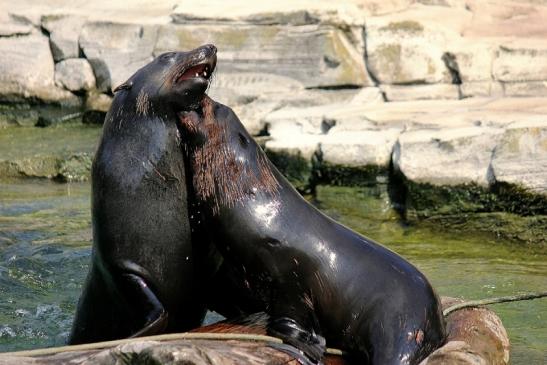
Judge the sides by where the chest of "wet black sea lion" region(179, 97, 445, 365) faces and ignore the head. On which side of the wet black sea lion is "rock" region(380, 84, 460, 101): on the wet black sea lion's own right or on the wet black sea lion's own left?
on the wet black sea lion's own right

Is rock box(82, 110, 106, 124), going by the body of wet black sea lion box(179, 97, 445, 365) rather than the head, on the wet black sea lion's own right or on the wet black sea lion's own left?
on the wet black sea lion's own right

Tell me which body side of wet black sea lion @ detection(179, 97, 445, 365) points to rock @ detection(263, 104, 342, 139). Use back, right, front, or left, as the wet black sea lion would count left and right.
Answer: right

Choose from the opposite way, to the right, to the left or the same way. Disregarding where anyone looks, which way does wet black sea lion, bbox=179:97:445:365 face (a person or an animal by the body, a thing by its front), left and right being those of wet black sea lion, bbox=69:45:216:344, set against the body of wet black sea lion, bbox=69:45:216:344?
the opposite way

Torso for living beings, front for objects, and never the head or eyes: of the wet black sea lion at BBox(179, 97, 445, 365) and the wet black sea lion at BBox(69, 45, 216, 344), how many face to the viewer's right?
1

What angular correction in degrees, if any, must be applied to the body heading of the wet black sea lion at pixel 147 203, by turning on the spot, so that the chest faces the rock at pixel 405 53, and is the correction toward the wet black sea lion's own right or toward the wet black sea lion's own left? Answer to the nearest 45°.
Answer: approximately 45° to the wet black sea lion's own left

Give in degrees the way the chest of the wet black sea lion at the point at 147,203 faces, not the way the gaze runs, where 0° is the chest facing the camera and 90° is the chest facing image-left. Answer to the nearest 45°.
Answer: approximately 270°

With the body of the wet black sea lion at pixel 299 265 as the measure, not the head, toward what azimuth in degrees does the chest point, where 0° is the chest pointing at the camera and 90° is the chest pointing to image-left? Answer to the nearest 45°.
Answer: approximately 90°

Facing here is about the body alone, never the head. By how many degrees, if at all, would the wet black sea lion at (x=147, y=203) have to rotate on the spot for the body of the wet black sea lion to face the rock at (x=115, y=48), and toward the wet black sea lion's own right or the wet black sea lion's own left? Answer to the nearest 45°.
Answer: approximately 90° to the wet black sea lion's own left

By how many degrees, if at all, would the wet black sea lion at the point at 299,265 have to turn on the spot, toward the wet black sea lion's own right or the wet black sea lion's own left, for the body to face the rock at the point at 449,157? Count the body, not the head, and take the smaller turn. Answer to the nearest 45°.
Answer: approximately 90° to the wet black sea lion's own right
